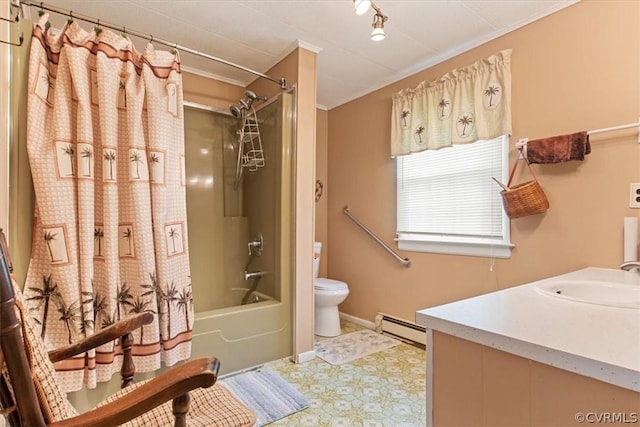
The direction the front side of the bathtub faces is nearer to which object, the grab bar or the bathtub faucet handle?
the grab bar

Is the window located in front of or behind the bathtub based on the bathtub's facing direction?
in front

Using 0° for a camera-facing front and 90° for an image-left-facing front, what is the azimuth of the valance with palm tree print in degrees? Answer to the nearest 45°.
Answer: approximately 45°

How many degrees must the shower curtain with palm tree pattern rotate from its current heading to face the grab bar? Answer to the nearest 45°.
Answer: approximately 45° to its left

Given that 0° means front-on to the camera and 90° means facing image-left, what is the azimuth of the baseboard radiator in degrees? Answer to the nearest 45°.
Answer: approximately 45°

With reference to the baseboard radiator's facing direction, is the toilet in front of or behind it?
in front

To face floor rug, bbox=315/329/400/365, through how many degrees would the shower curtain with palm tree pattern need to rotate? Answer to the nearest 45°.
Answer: approximately 45° to its left

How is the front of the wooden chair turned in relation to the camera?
facing away from the viewer and to the right of the viewer
